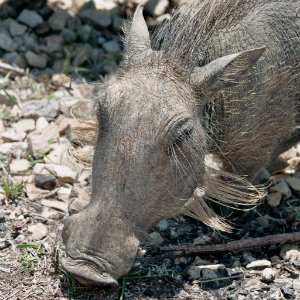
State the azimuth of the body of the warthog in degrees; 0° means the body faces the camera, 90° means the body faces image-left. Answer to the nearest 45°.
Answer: approximately 45°

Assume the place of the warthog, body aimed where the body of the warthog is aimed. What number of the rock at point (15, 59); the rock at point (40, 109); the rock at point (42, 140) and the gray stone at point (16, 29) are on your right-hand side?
4

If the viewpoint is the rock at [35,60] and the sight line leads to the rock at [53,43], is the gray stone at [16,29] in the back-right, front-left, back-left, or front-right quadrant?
front-left

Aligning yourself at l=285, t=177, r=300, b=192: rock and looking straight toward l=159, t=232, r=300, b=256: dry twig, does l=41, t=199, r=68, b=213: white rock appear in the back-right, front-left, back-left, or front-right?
front-right

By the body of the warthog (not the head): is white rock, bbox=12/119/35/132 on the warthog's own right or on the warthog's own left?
on the warthog's own right

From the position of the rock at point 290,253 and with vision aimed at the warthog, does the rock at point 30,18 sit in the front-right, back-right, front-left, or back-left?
front-right

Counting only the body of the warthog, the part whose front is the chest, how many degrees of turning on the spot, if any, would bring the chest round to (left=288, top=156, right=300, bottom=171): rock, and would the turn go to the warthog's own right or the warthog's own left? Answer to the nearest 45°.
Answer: approximately 180°

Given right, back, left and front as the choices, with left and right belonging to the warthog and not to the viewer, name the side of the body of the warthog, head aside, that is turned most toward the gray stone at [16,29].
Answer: right

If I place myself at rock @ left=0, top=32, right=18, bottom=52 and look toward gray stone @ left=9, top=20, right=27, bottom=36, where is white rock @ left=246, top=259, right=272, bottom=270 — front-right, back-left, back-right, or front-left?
back-right

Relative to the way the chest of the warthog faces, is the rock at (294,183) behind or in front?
behind

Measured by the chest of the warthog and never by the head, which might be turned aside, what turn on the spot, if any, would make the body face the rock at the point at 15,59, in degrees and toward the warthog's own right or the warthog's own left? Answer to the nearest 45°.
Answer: approximately 90° to the warthog's own right

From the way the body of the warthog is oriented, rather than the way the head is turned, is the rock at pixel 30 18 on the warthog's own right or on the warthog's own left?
on the warthog's own right
